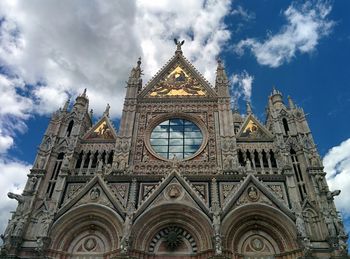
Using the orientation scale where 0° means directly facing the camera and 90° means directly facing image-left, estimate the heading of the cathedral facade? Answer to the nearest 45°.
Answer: approximately 0°
